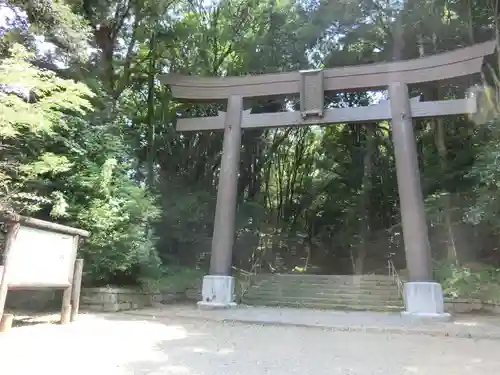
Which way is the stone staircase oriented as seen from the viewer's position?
toward the camera

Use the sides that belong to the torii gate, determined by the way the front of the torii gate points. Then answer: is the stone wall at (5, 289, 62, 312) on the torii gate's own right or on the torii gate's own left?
on the torii gate's own right

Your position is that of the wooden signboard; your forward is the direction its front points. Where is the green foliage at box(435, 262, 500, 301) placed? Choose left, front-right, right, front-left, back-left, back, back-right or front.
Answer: front-left

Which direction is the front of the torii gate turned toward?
toward the camera

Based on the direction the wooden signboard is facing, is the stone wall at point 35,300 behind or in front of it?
behind

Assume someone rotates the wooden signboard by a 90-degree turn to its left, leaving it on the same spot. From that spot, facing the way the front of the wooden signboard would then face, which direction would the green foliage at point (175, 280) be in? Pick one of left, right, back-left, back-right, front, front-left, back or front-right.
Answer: front

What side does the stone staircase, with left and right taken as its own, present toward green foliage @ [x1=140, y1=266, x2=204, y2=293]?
right

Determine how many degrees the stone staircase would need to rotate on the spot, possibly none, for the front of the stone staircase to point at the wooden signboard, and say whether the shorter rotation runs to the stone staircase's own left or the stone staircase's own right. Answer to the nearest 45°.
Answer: approximately 45° to the stone staircase's own right

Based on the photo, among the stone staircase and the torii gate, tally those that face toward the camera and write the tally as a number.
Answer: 2

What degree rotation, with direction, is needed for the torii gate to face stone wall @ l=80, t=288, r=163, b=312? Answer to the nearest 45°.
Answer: approximately 90° to its right

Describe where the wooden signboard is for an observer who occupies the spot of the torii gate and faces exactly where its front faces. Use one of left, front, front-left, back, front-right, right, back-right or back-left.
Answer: front-right

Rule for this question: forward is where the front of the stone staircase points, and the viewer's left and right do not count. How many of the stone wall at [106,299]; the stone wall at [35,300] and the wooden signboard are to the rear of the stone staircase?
0
